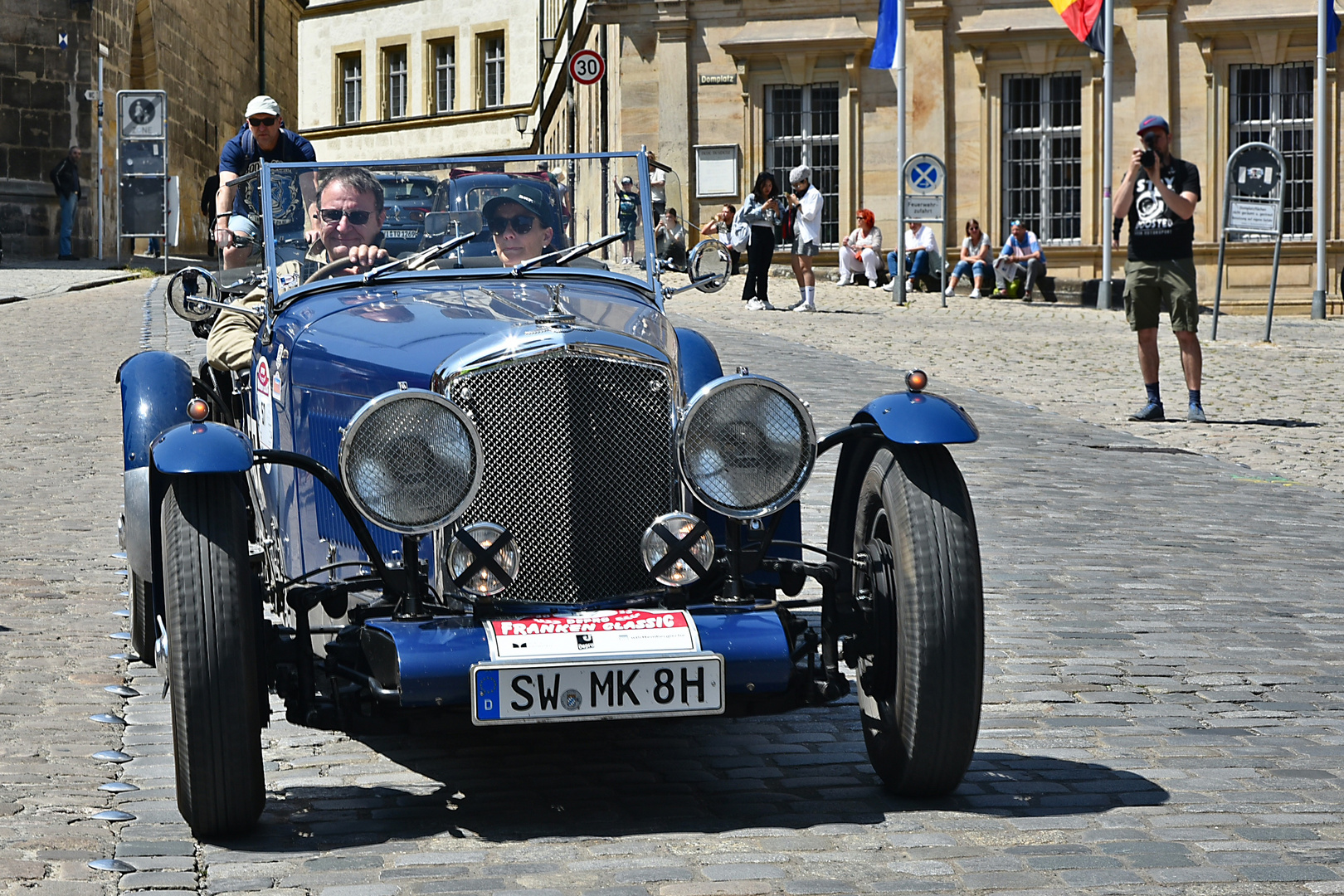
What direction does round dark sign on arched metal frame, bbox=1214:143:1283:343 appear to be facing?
toward the camera

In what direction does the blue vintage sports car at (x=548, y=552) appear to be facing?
toward the camera

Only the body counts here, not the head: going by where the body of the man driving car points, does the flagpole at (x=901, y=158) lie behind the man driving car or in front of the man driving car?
behind

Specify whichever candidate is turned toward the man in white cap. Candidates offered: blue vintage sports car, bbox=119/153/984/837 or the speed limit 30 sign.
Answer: the speed limit 30 sign

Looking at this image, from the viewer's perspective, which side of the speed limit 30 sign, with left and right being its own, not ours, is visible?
front

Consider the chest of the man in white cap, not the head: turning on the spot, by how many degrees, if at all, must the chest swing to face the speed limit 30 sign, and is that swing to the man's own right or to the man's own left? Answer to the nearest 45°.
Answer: approximately 180°

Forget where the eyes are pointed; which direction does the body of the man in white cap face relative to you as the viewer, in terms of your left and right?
facing the viewer

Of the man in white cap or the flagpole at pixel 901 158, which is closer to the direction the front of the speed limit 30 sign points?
the man in white cap

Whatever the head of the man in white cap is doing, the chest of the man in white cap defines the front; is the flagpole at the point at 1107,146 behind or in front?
behind

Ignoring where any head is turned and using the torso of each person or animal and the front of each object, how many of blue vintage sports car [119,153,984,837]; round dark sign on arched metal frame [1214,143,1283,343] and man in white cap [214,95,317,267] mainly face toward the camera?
3

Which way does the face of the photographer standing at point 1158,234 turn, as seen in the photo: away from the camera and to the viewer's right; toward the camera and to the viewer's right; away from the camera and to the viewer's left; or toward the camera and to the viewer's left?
toward the camera and to the viewer's left

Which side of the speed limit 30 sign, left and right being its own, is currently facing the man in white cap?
front

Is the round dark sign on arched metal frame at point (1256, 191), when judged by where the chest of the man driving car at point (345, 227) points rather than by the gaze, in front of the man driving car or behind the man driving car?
behind
